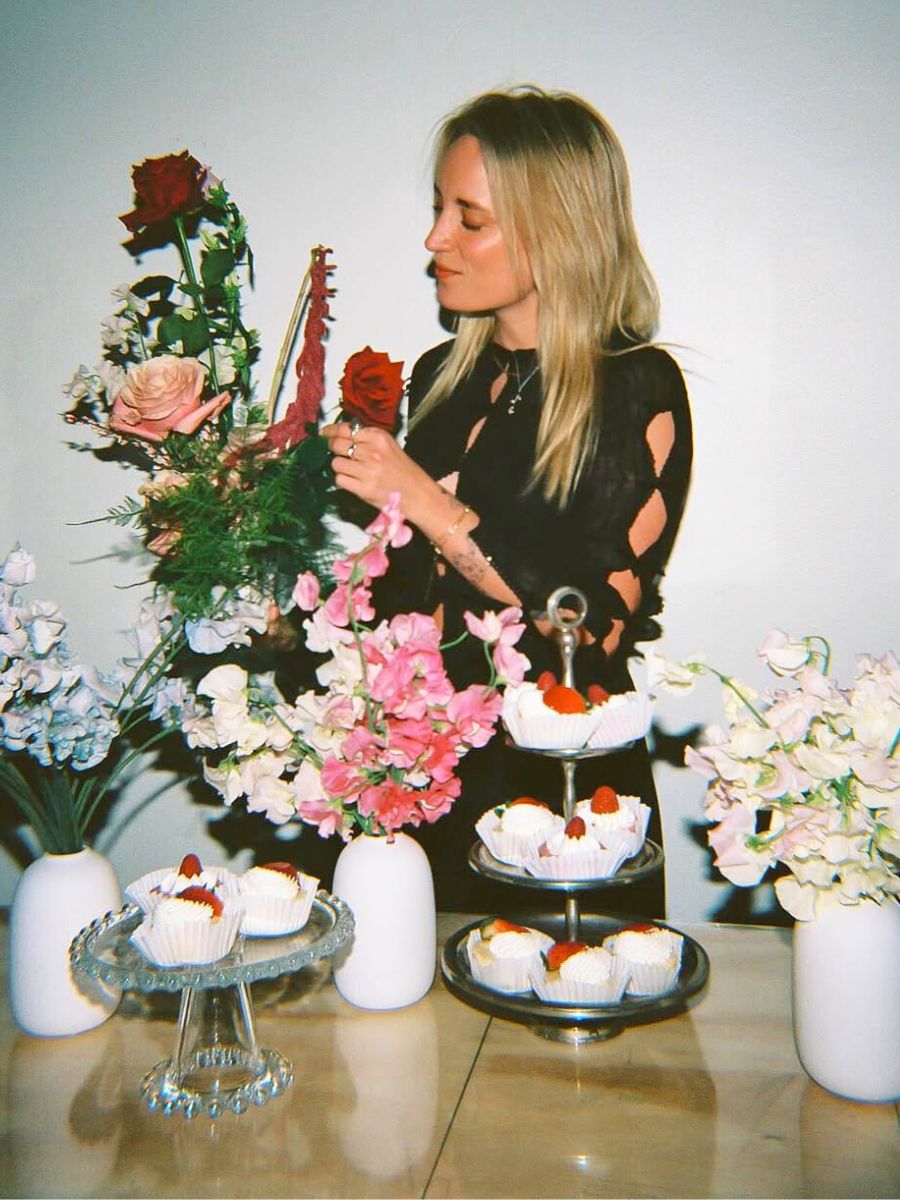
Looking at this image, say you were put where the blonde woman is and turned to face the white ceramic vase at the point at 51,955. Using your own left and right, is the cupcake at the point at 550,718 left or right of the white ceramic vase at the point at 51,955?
left

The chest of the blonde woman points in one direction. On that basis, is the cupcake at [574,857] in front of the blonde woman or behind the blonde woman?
in front

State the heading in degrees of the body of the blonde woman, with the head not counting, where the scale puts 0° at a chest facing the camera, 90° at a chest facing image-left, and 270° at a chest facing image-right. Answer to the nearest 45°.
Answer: approximately 45°

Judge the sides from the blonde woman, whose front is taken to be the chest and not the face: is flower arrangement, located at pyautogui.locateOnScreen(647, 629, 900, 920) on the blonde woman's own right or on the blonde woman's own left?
on the blonde woman's own left

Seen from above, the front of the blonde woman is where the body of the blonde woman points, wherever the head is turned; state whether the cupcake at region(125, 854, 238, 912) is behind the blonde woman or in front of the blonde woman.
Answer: in front

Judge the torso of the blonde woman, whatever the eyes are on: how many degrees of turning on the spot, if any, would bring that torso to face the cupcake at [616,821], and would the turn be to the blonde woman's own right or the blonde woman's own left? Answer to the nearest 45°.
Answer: approximately 45° to the blonde woman's own left

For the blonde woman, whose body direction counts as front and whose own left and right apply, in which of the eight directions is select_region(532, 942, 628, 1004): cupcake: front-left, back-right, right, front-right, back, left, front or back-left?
front-left

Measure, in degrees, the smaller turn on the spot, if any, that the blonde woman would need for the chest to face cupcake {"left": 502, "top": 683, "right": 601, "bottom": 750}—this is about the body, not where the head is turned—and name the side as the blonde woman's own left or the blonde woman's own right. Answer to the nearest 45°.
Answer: approximately 45° to the blonde woman's own left

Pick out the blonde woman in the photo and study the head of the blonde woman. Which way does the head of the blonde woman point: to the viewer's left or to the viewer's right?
to the viewer's left

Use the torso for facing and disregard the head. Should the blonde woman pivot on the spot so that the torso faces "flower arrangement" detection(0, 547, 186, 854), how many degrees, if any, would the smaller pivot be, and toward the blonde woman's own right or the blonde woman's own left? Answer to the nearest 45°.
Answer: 0° — they already face it

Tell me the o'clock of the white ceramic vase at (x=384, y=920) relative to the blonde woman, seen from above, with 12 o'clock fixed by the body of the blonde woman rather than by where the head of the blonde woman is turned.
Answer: The white ceramic vase is roughly at 11 o'clock from the blonde woman.

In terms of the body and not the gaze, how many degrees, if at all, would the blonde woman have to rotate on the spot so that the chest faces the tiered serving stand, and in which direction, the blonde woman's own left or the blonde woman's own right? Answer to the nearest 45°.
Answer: approximately 45° to the blonde woman's own left

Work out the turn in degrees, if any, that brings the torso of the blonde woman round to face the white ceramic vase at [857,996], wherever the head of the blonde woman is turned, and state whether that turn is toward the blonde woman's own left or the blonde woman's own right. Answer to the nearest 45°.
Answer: approximately 45° to the blonde woman's own left
